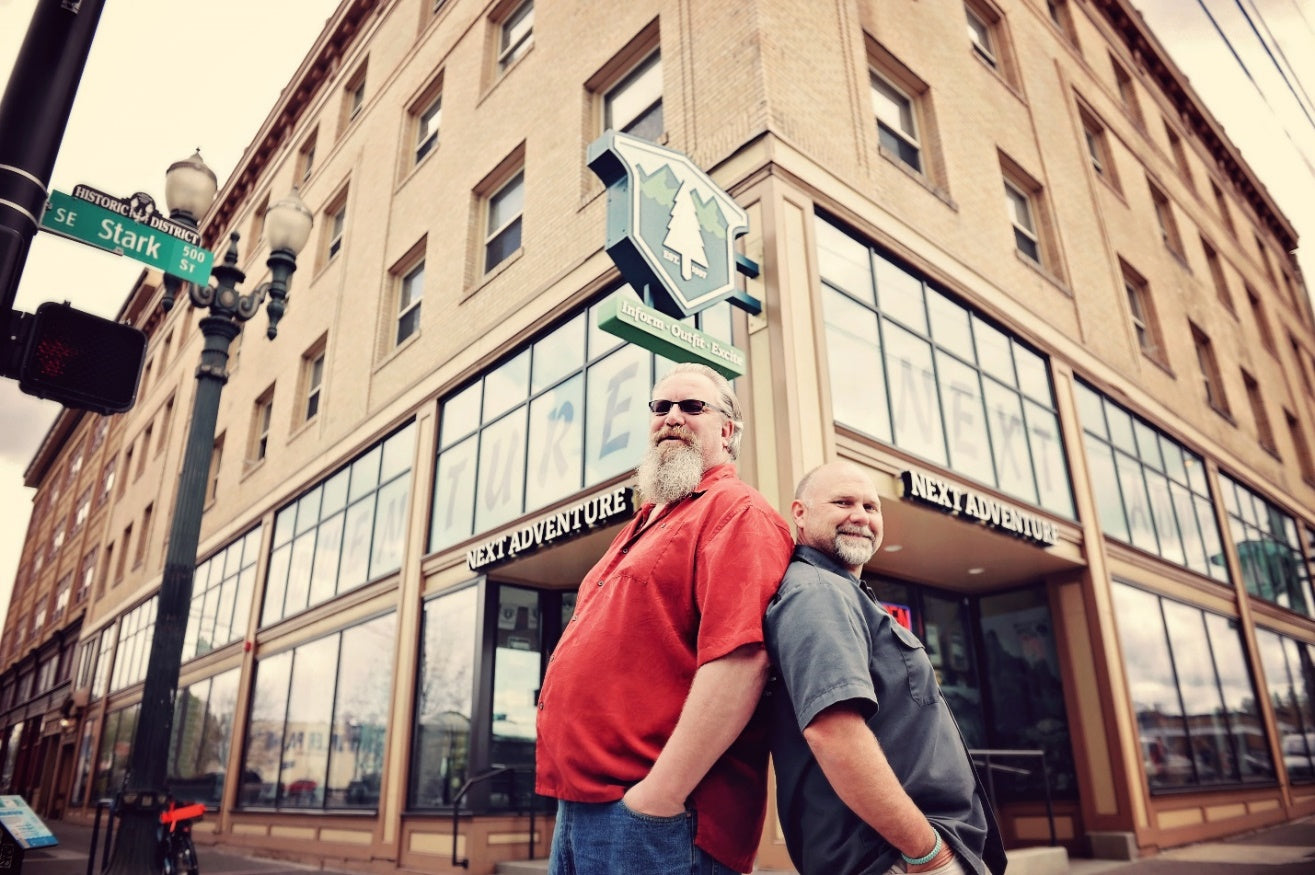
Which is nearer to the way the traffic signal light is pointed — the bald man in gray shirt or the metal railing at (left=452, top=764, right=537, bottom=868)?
the bald man in gray shirt

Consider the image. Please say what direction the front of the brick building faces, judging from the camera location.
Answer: facing the viewer

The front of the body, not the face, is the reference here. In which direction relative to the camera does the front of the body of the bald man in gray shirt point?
to the viewer's right

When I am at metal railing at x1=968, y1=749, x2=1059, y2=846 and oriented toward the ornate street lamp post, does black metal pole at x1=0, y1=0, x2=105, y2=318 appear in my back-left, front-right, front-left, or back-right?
front-left

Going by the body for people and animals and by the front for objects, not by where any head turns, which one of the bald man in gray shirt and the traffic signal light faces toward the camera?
the traffic signal light

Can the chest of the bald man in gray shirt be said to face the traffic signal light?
no

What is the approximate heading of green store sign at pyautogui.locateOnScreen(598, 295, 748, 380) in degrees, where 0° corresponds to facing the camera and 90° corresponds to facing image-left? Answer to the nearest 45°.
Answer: approximately 315°

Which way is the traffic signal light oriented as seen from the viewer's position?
toward the camera

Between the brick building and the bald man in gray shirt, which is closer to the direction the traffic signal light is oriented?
the bald man in gray shirt

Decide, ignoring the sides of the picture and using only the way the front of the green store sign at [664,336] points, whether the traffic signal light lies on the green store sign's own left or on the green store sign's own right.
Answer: on the green store sign's own right

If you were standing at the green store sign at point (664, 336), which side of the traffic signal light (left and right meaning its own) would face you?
left
